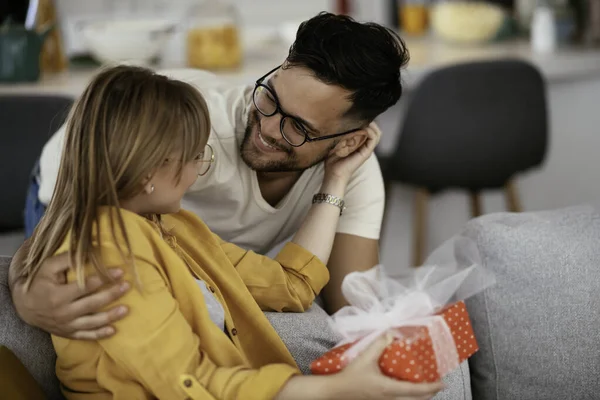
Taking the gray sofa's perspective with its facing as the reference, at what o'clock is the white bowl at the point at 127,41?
The white bowl is roughly at 5 o'clock from the gray sofa.

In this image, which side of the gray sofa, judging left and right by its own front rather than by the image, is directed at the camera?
front

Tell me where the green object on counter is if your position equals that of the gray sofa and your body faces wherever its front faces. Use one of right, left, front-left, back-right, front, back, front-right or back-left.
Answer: back-right

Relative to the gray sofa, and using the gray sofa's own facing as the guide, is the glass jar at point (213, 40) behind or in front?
behind

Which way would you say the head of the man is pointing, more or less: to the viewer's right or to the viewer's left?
to the viewer's left

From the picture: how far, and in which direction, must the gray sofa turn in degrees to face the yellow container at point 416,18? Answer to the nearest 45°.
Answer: approximately 180°
